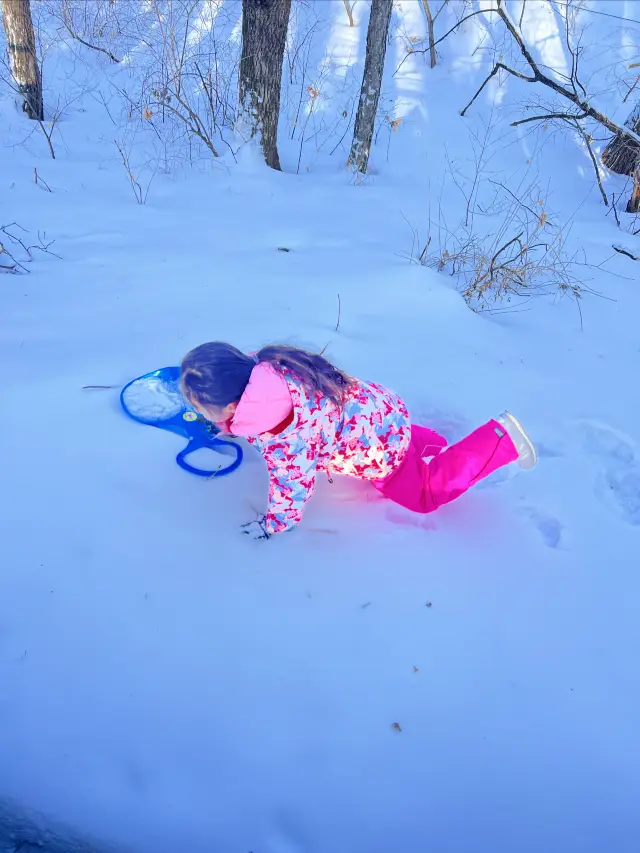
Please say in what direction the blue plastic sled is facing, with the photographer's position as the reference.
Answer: facing the viewer and to the right of the viewer

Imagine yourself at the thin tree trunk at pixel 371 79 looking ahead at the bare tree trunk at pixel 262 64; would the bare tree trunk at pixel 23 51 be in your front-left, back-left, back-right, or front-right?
front-right

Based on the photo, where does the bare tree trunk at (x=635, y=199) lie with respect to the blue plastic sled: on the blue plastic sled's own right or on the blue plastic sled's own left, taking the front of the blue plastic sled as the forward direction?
on the blue plastic sled's own left

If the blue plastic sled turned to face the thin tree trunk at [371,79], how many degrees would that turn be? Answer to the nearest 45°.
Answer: approximately 90° to its left

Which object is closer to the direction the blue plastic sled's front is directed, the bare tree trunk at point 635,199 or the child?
the child

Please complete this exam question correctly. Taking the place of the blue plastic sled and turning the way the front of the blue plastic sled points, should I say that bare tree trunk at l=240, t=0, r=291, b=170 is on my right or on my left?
on my left

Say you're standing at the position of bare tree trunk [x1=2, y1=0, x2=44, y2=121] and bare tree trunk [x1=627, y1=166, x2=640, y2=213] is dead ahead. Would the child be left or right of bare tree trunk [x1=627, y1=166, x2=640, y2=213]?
right

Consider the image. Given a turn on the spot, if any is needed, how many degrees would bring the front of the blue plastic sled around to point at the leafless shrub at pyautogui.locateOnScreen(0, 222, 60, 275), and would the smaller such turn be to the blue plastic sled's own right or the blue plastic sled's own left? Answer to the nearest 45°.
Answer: approximately 180°

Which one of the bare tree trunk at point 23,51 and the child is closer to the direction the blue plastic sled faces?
the child

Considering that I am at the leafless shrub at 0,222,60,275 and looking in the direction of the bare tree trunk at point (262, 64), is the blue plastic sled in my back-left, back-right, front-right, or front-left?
back-right

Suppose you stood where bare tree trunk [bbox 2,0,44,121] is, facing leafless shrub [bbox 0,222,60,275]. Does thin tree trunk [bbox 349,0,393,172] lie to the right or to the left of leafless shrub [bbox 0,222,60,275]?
left
